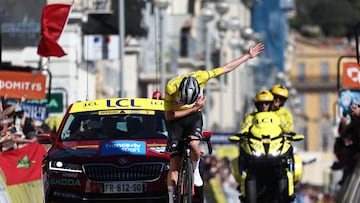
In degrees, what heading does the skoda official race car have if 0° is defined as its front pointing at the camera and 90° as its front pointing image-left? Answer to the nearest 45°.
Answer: approximately 0°

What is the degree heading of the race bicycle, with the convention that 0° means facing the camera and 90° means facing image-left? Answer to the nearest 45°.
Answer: approximately 0°

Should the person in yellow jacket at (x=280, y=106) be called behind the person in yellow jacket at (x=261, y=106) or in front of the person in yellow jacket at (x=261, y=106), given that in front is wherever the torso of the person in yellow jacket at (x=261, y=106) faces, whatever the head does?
behind

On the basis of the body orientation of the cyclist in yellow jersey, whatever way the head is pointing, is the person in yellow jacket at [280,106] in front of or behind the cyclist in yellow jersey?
behind

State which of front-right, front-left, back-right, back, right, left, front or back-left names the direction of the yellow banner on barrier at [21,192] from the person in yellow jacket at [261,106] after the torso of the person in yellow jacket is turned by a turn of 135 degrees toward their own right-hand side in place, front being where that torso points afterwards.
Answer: front-left
